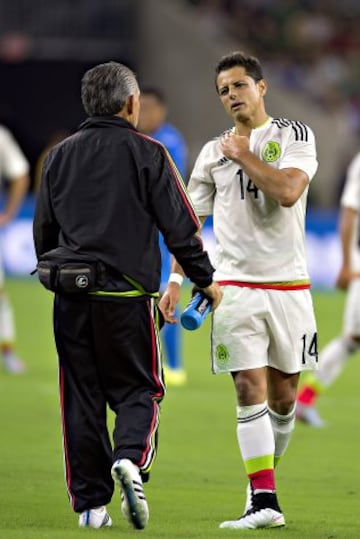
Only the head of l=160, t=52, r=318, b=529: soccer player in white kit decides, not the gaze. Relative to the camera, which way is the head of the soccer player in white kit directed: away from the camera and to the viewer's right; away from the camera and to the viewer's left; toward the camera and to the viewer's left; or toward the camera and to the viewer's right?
toward the camera and to the viewer's left
